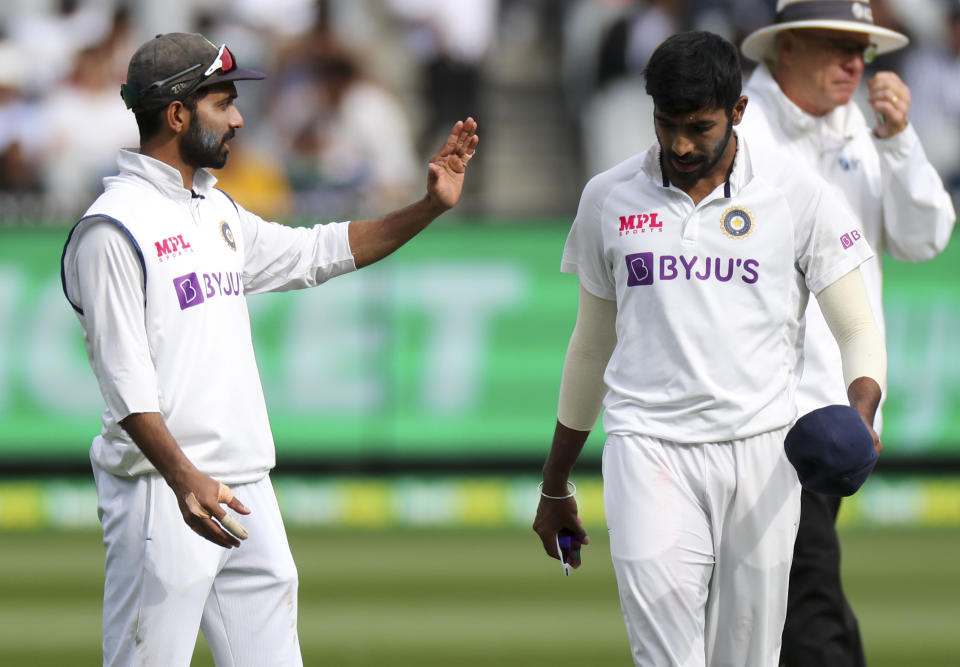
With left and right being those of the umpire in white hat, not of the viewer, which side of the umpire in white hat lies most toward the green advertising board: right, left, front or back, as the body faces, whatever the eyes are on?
back

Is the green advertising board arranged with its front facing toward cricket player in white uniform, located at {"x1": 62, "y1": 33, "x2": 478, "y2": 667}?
yes

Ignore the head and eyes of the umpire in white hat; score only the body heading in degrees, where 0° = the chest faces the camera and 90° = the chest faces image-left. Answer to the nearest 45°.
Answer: approximately 315°

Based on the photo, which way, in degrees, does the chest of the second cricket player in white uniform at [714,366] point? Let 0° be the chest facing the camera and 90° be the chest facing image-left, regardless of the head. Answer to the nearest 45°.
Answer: approximately 0°

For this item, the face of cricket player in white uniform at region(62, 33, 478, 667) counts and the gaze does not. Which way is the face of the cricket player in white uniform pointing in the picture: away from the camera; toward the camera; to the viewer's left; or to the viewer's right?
to the viewer's right

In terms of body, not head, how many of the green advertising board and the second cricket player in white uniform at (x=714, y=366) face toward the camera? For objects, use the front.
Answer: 2

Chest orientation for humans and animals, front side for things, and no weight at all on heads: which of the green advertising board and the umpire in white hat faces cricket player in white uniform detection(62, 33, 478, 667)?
the green advertising board

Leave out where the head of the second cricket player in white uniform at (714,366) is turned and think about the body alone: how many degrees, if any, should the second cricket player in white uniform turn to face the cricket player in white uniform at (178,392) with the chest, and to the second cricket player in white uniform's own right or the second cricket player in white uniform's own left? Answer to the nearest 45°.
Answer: approximately 90° to the second cricket player in white uniform's own right

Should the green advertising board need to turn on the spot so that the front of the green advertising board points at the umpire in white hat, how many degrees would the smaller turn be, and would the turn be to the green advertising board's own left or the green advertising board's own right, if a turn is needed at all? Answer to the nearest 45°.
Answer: approximately 45° to the green advertising board's own left
